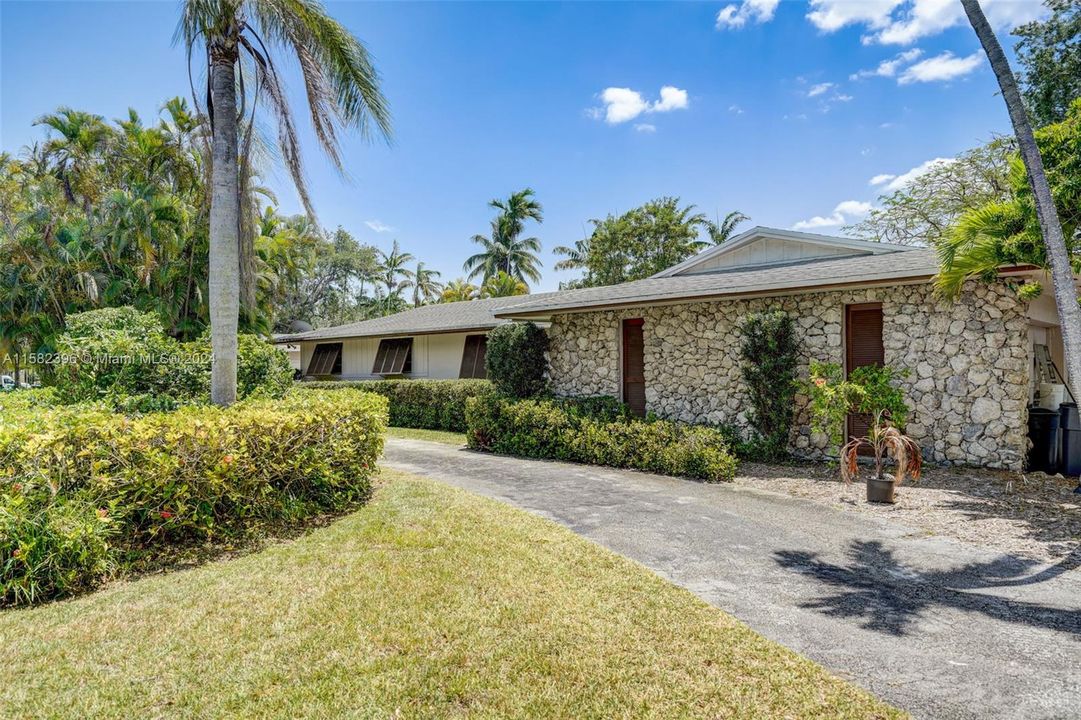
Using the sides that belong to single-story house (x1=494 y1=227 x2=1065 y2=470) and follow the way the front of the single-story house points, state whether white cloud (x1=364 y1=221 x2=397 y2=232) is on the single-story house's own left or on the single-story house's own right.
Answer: on the single-story house's own right

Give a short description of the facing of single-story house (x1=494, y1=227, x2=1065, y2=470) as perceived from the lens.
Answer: facing the viewer and to the left of the viewer

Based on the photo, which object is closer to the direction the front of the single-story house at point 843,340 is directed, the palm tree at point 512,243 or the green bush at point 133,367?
the green bush

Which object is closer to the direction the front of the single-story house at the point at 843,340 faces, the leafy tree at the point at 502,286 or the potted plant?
the potted plant

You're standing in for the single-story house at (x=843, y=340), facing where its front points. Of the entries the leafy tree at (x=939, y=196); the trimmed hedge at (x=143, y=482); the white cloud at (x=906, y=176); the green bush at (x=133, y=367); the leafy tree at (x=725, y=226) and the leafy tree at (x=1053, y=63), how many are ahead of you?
2

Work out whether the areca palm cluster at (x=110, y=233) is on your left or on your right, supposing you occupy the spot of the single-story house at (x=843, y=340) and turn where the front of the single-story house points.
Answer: on your right

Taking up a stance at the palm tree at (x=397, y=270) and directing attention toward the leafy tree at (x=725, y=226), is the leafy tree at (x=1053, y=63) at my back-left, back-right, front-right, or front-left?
front-right

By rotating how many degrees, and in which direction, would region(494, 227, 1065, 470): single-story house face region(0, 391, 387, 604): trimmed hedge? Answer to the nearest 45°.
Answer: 0° — it already faces it

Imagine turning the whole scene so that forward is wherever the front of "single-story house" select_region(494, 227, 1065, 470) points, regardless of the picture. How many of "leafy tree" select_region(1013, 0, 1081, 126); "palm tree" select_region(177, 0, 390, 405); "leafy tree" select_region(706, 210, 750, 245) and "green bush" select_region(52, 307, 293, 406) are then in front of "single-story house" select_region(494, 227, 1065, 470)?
2

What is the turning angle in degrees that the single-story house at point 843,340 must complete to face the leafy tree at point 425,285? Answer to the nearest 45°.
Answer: approximately 90° to its right

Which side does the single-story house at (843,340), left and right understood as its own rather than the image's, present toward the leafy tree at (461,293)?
right

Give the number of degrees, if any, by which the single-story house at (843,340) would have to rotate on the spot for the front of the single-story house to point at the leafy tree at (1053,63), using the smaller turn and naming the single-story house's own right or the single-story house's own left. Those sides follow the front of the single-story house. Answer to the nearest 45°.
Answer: approximately 180°

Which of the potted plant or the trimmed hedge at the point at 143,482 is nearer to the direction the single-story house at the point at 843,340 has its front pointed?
the trimmed hedge

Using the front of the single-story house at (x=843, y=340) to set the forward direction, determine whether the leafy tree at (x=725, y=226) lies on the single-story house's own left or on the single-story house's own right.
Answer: on the single-story house's own right

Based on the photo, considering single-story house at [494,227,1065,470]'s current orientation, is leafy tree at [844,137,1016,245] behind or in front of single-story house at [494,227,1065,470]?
behind

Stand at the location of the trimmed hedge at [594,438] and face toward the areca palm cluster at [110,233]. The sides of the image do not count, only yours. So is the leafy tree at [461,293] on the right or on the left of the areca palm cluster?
right

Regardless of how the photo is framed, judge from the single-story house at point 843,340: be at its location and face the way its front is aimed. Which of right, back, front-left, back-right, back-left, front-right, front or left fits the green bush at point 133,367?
front

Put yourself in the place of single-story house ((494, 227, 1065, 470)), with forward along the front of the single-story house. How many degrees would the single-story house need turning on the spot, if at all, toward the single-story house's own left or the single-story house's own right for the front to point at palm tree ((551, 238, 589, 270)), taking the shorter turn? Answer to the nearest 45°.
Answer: approximately 90° to the single-story house's own right

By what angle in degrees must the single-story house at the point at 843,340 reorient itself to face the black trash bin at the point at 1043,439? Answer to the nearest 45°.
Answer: approximately 135° to its left
